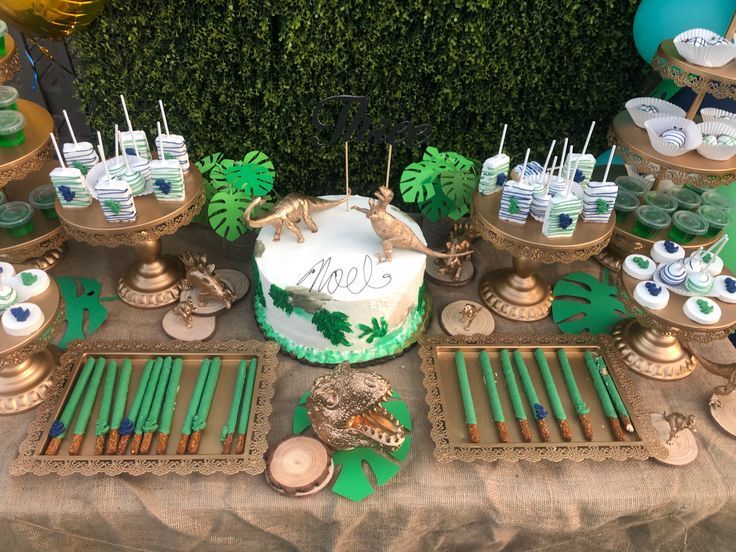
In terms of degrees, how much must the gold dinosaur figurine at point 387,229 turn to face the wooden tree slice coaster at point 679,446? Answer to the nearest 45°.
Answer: approximately 135° to its left

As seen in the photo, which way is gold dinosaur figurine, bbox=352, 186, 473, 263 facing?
to the viewer's left

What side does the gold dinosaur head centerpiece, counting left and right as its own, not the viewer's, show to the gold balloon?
back

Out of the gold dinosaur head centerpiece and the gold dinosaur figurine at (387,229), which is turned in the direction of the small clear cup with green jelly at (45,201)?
the gold dinosaur figurine

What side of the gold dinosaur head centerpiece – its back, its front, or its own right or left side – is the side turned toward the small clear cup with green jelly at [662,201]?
left

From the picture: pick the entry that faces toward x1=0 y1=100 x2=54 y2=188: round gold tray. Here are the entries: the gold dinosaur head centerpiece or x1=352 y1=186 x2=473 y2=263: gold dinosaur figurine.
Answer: the gold dinosaur figurine

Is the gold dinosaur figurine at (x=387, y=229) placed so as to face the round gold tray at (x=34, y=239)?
yes

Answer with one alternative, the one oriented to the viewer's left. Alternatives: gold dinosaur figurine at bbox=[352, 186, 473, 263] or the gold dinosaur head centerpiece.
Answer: the gold dinosaur figurine

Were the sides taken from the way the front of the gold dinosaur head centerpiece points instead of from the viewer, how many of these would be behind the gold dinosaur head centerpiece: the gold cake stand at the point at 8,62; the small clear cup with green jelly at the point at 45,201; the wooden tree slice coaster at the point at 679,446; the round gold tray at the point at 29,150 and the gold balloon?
4

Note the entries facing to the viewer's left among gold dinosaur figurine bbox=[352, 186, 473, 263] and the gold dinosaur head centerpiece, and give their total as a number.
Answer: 1

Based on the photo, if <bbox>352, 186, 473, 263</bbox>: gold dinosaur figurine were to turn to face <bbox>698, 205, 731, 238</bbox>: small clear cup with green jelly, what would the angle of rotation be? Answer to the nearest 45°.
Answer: approximately 180°

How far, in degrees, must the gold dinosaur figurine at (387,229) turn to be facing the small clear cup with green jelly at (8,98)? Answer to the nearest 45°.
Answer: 0° — it already faces it
